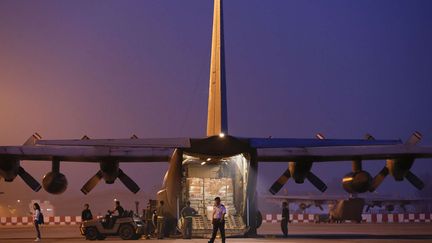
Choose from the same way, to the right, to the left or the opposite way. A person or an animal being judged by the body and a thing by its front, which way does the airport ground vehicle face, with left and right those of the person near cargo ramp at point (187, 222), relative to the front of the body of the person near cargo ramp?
to the left

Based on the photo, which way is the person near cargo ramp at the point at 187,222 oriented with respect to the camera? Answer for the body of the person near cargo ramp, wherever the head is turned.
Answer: away from the camera

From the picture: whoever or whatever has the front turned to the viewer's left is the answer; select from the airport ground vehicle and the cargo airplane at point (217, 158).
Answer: the airport ground vehicle

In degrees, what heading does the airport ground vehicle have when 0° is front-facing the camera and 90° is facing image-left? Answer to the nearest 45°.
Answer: approximately 90°

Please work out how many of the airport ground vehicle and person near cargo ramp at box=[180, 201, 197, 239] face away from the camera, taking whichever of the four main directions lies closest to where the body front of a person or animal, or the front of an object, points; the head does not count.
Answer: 1

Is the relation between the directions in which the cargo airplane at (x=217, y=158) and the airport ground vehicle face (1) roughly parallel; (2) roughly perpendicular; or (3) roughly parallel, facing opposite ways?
roughly perpendicular

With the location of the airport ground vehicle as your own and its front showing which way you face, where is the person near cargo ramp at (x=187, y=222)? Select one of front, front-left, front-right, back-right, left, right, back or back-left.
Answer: back-left

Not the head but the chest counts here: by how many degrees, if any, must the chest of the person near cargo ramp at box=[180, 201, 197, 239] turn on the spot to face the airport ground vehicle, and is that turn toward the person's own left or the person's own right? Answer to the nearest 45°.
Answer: approximately 45° to the person's own left

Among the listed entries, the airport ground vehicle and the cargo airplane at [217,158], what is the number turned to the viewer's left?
1

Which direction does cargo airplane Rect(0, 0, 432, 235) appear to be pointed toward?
away from the camera

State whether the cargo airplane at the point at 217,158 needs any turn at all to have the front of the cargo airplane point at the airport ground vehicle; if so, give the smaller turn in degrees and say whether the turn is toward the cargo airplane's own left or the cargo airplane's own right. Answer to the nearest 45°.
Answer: approximately 90° to the cargo airplane's own left
